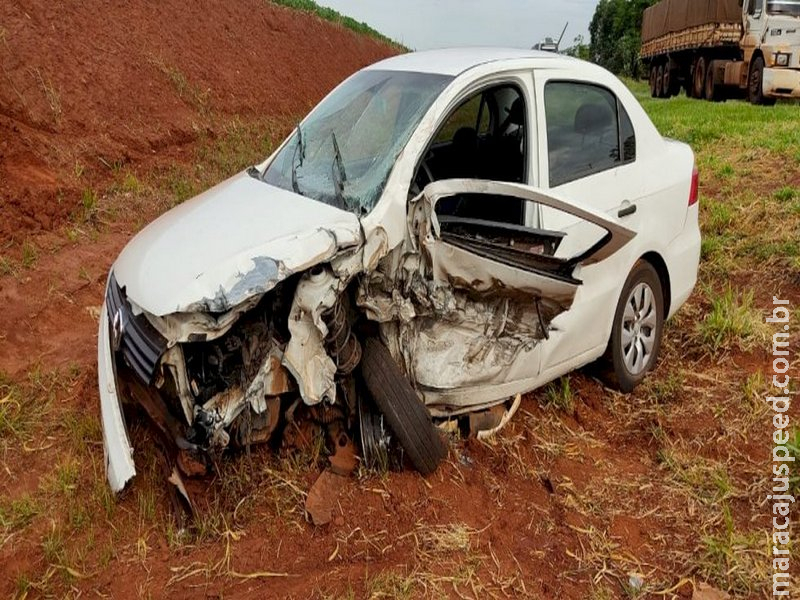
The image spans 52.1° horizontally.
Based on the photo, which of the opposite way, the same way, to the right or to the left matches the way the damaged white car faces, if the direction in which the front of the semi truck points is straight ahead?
to the right

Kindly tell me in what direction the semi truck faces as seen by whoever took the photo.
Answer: facing the viewer and to the right of the viewer

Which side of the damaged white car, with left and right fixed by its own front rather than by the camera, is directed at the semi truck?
back

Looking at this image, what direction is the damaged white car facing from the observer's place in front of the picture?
facing the viewer and to the left of the viewer

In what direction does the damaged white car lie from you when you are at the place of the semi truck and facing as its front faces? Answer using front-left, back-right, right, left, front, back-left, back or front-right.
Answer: front-right

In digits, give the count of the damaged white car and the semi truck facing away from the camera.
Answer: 0
